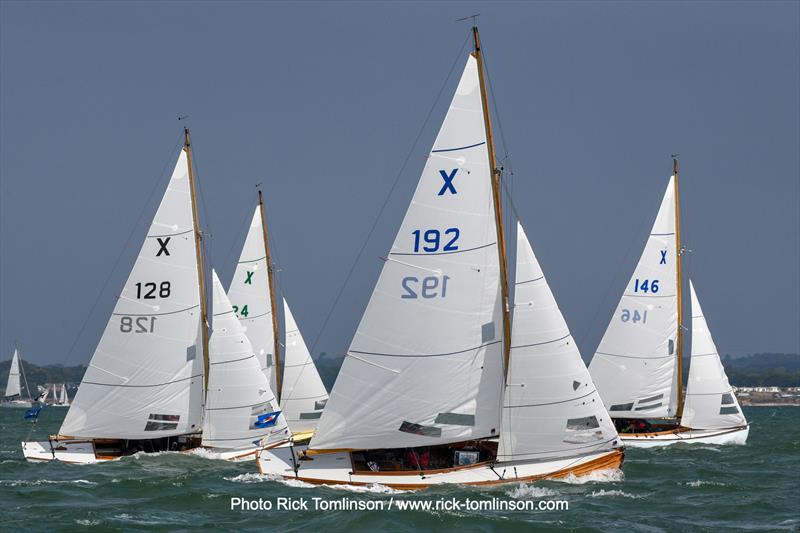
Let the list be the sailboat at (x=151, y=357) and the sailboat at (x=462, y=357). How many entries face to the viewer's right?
2

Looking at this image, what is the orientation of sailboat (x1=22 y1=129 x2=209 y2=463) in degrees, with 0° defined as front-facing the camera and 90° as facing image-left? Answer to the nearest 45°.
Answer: approximately 270°

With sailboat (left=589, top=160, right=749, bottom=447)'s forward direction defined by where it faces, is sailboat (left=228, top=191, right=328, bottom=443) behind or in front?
behind

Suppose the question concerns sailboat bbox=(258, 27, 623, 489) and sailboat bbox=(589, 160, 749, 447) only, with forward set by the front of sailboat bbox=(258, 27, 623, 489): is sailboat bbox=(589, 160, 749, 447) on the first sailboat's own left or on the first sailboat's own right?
on the first sailboat's own left

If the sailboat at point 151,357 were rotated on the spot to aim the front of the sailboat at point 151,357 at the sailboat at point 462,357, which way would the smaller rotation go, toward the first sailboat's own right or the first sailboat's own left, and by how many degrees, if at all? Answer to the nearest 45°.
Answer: approximately 45° to the first sailboat's own right

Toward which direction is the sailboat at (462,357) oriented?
to the viewer's right

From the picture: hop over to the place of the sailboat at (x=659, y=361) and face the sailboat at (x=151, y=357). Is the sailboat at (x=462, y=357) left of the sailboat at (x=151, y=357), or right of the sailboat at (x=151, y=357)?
left

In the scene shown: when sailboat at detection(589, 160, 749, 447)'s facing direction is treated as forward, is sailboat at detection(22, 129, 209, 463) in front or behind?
behind

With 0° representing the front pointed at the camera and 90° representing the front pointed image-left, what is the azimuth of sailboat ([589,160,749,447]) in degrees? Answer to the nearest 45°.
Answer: approximately 270°

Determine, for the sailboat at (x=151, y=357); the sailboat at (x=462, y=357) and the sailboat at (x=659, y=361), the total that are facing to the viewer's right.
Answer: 3
